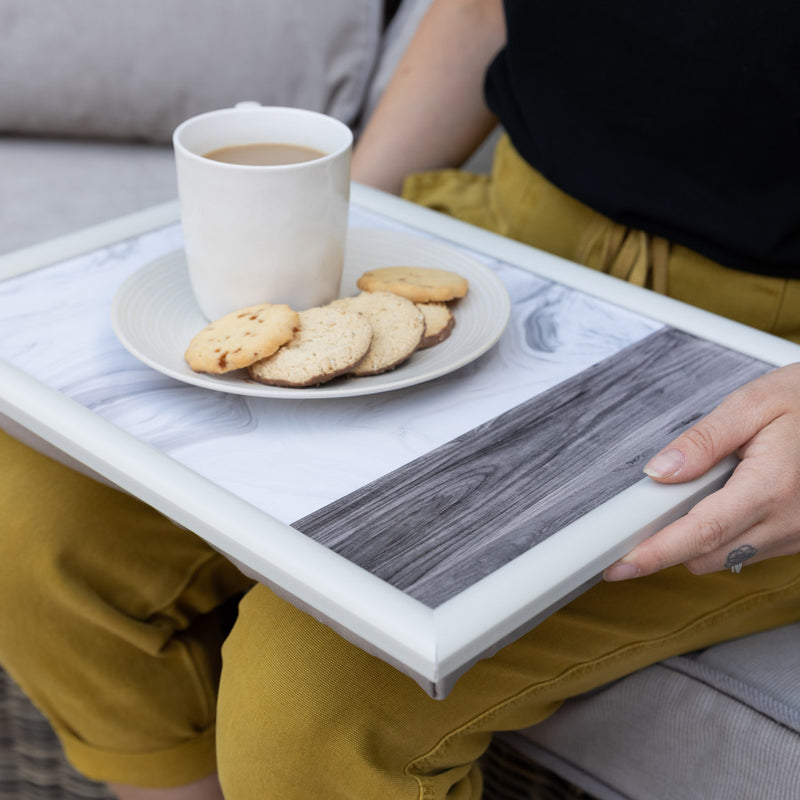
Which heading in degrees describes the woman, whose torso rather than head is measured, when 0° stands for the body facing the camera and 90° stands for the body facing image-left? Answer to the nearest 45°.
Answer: approximately 45°

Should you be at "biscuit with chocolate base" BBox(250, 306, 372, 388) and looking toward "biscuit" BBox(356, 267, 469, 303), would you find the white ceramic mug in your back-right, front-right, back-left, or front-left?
front-left
